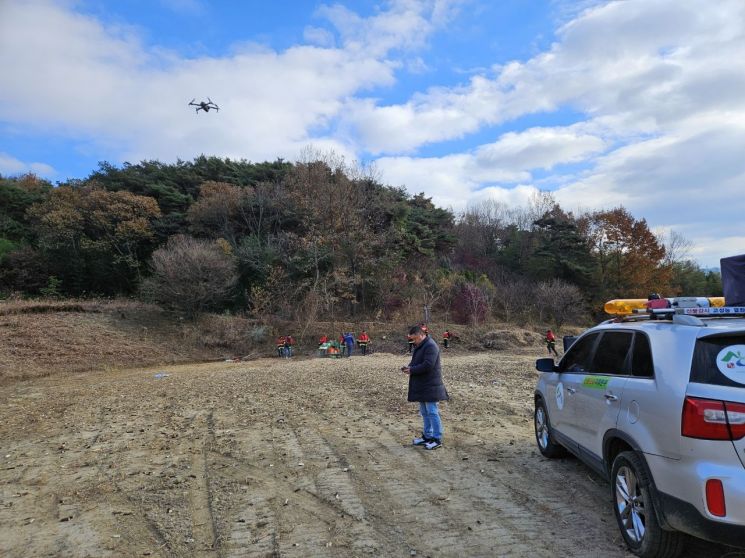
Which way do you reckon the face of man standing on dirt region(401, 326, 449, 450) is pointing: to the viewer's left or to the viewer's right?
to the viewer's left

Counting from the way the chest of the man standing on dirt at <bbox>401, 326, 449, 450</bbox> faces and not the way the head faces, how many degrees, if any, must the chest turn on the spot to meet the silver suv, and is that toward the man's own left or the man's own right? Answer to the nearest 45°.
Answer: approximately 135° to the man's own left

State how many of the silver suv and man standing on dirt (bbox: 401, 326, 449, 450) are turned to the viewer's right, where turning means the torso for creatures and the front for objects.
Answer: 0

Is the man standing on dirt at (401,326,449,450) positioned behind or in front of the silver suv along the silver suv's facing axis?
in front

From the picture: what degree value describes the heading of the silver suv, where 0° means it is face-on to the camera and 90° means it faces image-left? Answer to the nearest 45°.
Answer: approximately 135°

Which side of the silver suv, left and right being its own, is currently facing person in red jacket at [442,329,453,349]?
front

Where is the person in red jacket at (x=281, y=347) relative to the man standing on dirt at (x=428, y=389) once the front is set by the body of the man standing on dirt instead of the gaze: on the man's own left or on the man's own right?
on the man's own right
